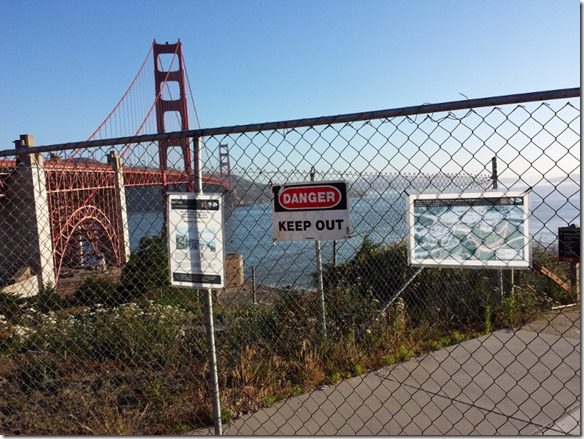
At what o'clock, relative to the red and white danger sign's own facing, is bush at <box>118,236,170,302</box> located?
The bush is roughly at 5 o'clock from the red and white danger sign.

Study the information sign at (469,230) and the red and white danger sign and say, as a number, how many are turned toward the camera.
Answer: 2

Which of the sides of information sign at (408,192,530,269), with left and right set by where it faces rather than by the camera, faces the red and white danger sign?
right

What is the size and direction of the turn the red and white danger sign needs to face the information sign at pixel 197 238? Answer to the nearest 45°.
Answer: approximately 90° to its right

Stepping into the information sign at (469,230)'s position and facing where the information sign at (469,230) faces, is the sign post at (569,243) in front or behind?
behind

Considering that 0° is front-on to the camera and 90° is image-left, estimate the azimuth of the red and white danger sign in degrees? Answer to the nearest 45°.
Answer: approximately 0°

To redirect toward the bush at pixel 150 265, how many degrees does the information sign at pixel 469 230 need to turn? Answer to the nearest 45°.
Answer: approximately 135° to its right

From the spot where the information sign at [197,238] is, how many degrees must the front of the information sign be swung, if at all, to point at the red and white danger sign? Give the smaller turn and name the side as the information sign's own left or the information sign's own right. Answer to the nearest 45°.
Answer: approximately 45° to the information sign's own left
